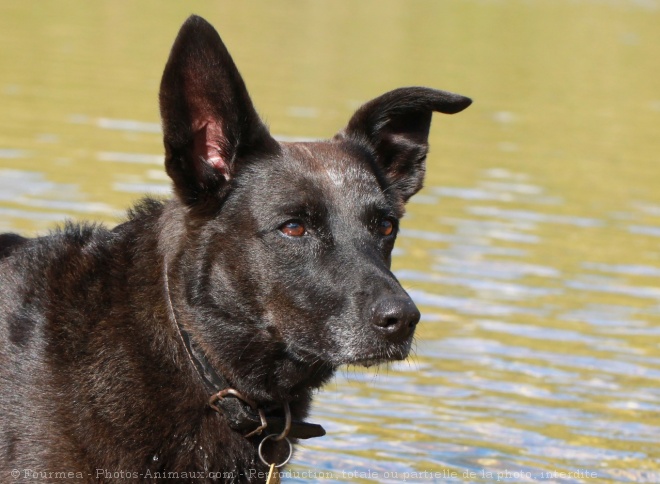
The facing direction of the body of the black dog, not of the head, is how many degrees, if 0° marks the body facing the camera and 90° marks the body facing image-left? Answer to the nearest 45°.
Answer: approximately 315°
